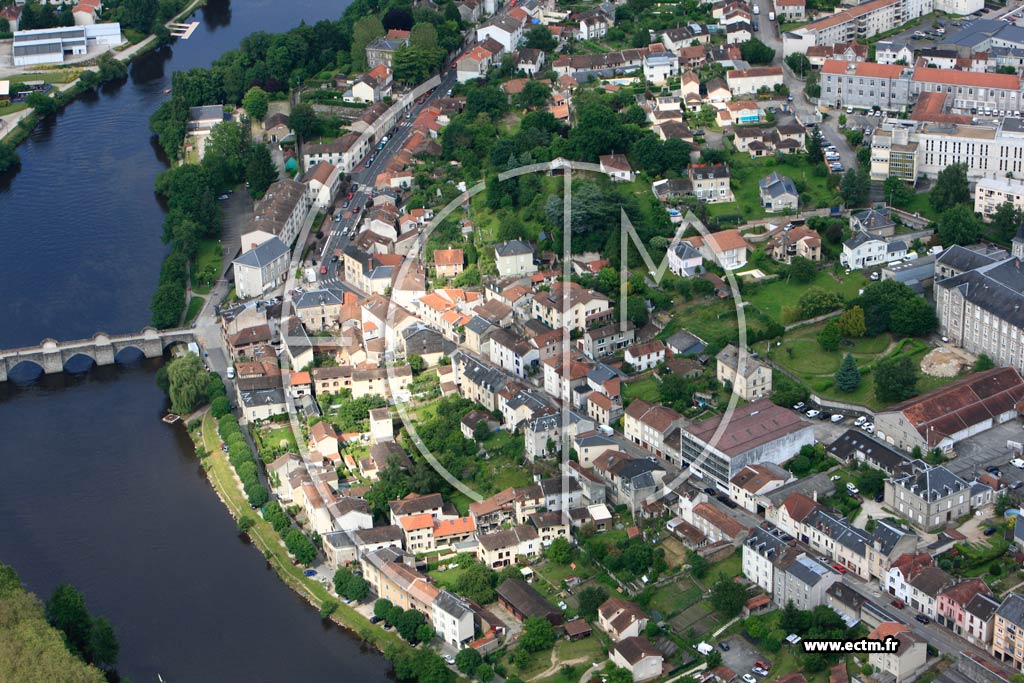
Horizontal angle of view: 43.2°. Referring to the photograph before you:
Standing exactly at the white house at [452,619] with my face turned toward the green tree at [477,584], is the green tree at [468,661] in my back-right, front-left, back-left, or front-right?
back-right

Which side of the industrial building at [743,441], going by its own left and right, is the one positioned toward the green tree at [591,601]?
front

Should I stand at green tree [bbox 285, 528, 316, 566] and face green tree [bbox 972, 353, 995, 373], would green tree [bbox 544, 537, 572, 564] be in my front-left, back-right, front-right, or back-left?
front-right

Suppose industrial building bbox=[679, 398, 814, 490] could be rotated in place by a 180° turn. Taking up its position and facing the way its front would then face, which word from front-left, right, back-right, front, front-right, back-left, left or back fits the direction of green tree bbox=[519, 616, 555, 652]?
back

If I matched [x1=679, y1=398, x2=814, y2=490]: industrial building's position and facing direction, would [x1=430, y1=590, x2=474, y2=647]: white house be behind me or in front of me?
in front

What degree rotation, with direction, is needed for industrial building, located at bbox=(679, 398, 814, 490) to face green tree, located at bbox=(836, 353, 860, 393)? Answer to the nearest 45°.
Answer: approximately 180°

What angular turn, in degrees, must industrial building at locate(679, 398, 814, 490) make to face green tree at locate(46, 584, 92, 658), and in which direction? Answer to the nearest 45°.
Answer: approximately 45° to its right

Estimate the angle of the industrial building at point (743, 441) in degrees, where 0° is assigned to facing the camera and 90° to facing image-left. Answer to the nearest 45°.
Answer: approximately 45°

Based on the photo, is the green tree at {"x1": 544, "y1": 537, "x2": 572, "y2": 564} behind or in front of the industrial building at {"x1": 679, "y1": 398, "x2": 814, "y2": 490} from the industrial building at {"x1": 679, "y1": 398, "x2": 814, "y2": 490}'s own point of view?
in front

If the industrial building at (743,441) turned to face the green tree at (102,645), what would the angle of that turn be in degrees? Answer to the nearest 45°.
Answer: approximately 45° to its right

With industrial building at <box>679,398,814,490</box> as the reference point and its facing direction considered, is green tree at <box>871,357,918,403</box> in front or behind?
behind
